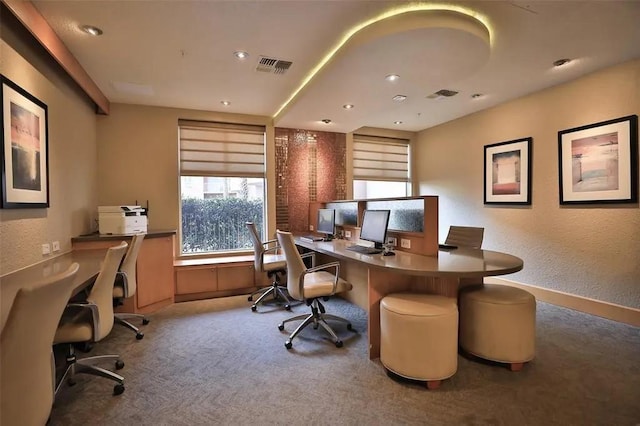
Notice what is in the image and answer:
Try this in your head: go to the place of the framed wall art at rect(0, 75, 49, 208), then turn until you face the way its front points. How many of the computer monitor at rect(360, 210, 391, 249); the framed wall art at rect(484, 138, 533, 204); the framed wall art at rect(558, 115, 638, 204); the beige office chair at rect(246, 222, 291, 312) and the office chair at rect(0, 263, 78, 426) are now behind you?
0

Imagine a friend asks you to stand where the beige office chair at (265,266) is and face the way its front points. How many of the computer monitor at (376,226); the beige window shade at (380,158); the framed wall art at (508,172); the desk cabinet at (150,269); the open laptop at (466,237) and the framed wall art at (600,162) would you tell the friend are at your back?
1

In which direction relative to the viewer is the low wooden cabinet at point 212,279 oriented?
toward the camera

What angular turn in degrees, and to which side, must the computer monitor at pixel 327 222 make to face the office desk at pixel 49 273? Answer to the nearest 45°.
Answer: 0° — it already faces it

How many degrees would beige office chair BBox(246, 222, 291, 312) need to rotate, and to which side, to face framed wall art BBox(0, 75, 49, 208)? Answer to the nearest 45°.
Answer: approximately 135° to its right

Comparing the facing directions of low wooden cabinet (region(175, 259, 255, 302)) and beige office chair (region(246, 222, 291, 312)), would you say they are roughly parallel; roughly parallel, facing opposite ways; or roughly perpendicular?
roughly perpendicular

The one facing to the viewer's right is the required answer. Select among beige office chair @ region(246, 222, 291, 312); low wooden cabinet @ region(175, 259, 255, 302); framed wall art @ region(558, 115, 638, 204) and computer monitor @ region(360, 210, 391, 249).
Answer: the beige office chair

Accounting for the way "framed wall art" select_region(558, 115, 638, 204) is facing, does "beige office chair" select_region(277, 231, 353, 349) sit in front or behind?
in front

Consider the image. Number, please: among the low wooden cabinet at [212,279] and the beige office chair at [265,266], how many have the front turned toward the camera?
1

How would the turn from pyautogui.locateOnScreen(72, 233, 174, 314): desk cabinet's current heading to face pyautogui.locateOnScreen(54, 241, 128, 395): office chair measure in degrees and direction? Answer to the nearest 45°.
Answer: approximately 45° to its right

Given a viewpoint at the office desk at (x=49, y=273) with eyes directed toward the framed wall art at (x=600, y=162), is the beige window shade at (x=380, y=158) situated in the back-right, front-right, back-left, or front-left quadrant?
front-left

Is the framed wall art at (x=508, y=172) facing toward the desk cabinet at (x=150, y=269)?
yes

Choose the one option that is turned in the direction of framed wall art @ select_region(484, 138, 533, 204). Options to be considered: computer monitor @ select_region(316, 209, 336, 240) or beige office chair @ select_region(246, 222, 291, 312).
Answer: the beige office chair

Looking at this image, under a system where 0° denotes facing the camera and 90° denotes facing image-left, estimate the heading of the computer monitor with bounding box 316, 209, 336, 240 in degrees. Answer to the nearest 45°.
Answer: approximately 45°

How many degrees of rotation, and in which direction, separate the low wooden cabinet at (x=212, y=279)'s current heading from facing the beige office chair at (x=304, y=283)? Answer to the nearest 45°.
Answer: approximately 45° to its left

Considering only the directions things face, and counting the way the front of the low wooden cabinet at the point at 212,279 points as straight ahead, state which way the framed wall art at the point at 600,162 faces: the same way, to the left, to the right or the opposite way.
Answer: to the right

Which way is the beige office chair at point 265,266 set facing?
to the viewer's right

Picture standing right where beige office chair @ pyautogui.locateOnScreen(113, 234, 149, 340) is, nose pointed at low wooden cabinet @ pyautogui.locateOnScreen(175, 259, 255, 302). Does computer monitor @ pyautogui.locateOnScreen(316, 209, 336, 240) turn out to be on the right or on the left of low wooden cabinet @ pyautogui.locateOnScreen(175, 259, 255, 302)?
right

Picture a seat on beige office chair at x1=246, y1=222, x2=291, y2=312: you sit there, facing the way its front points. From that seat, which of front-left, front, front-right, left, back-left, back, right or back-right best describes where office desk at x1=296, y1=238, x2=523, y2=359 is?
front-right

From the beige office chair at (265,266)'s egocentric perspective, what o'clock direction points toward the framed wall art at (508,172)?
The framed wall art is roughly at 12 o'clock from the beige office chair.
